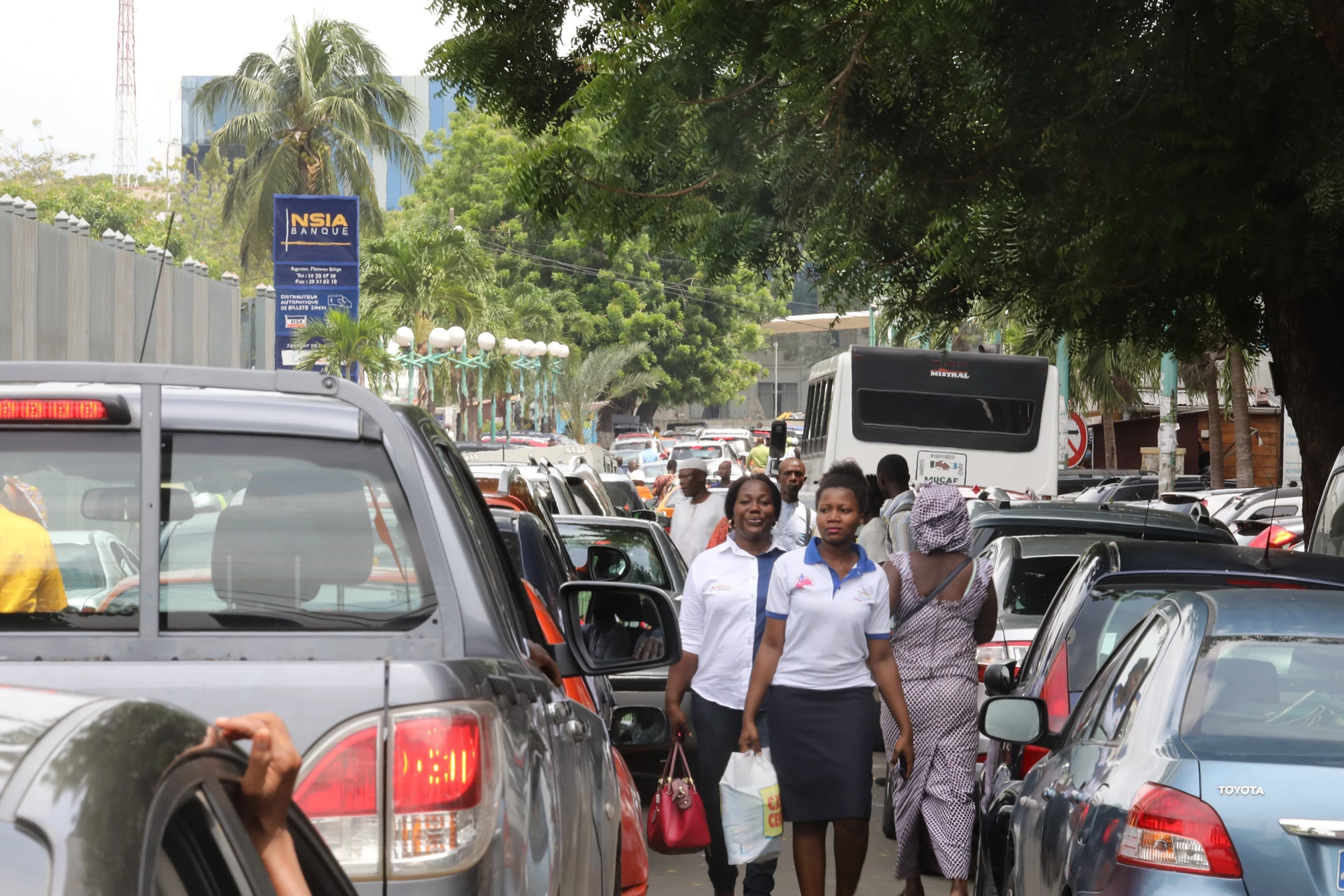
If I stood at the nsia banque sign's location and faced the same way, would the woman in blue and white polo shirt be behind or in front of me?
in front

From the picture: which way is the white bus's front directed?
away from the camera

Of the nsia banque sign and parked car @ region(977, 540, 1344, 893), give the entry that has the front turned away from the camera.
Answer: the parked car

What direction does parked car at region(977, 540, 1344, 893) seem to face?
away from the camera

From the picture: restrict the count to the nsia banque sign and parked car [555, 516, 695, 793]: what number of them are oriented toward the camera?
1

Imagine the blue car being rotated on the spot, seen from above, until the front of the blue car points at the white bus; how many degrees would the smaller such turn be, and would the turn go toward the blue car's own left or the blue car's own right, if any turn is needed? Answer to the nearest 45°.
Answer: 0° — it already faces it

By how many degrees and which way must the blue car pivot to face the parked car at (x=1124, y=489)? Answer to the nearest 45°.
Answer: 0° — it already faces it

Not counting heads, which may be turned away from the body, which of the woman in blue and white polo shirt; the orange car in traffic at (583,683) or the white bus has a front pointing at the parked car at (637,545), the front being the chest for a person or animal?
the orange car in traffic at (583,683)

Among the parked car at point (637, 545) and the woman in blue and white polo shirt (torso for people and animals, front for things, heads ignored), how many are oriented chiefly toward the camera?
1

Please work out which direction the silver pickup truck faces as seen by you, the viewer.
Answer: facing away from the viewer

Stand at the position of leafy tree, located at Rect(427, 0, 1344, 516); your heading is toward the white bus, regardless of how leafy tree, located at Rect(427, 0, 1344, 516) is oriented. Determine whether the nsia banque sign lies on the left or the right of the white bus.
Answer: left

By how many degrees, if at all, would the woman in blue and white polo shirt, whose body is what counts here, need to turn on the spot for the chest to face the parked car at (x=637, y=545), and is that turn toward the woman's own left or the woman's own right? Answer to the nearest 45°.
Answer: approximately 180°
